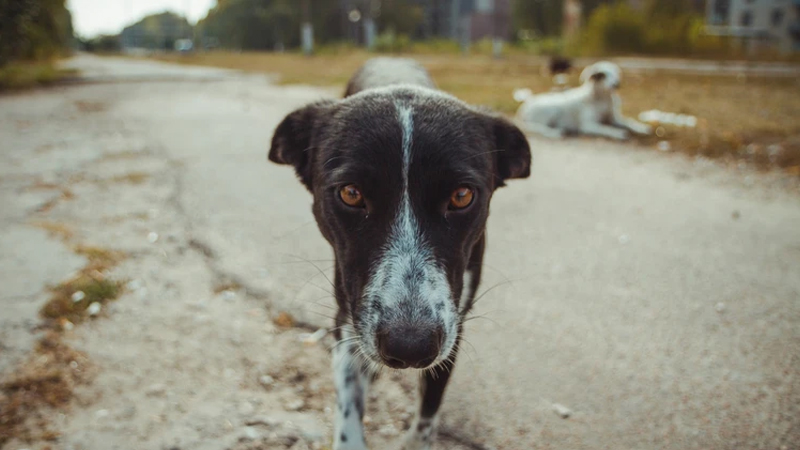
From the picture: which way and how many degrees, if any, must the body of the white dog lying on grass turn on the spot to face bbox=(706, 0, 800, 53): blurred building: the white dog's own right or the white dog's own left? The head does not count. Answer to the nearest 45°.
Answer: approximately 90° to the white dog's own left

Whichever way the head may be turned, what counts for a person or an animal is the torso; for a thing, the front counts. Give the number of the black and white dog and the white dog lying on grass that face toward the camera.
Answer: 1

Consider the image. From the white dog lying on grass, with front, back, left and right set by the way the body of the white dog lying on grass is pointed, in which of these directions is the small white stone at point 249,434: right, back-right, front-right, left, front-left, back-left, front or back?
right

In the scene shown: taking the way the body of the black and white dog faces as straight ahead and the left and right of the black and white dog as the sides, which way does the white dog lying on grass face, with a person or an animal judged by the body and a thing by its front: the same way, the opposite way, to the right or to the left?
to the left

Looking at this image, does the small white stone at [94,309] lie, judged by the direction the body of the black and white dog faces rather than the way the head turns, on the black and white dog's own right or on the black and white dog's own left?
on the black and white dog's own right

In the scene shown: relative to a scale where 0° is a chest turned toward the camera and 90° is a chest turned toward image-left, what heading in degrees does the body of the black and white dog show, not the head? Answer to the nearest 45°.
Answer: approximately 0°

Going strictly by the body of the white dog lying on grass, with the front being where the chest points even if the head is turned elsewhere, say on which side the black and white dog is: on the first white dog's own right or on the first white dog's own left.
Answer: on the first white dog's own right

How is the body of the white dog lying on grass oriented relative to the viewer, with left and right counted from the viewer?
facing to the right of the viewer

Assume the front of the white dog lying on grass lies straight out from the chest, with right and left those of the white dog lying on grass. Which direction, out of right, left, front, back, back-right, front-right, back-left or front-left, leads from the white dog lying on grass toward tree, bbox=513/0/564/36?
left

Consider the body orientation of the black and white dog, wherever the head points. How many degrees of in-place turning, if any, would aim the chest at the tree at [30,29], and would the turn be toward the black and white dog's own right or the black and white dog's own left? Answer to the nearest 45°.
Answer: approximately 135° to the black and white dog's own right
